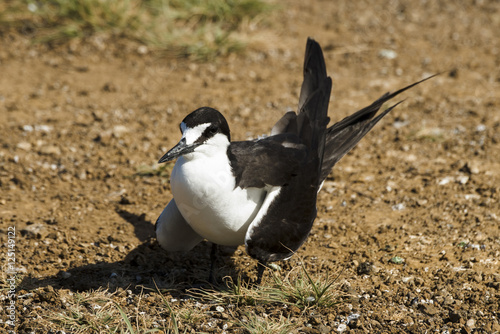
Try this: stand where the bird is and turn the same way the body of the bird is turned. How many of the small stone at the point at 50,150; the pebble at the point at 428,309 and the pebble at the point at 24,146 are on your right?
2

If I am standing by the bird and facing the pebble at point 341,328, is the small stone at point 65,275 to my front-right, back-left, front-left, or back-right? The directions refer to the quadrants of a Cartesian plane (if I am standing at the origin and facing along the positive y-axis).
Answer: back-right

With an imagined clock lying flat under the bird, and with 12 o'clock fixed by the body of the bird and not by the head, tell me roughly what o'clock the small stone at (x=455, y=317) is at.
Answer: The small stone is roughly at 8 o'clock from the bird.

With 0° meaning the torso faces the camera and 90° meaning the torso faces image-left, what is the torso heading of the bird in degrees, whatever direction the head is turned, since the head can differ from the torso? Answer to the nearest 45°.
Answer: approximately 45°

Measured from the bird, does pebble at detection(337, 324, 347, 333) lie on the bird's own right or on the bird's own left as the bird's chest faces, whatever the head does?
on the bird's own left

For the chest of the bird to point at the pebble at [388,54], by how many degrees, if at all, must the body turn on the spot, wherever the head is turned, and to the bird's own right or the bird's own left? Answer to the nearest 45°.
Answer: approximately 135° to the bird's own right

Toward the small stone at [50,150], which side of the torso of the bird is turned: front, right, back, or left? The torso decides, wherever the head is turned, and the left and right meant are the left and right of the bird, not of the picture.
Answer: right

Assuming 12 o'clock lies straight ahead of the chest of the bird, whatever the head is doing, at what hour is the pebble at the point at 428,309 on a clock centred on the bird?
The pebble is roughly at 8 o'clock from the bird.
